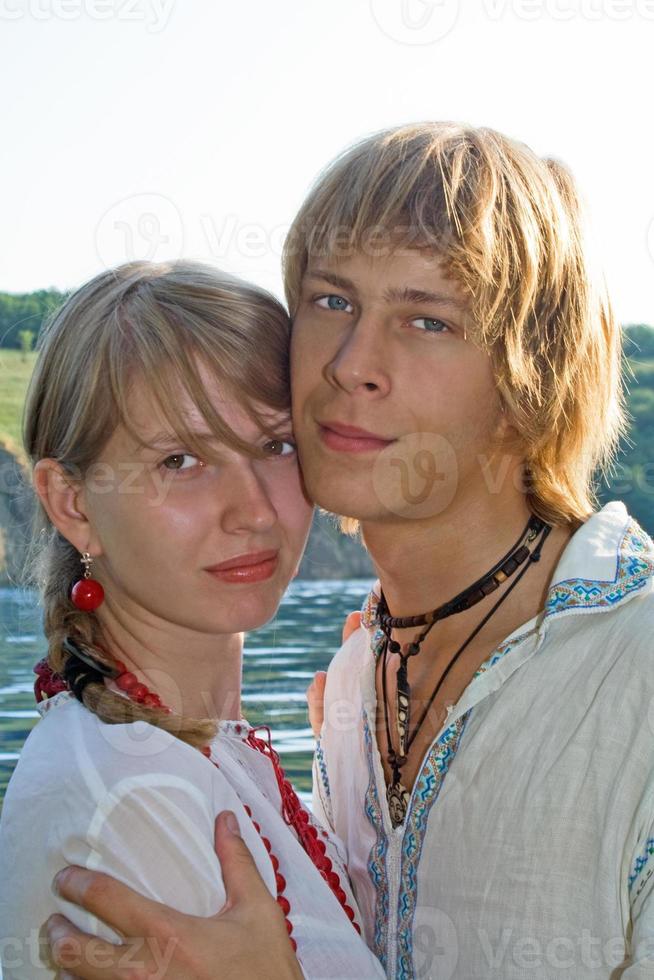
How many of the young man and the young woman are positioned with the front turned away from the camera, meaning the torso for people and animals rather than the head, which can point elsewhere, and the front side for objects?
0

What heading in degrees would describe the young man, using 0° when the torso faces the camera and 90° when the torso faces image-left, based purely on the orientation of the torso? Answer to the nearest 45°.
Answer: approximately 45°

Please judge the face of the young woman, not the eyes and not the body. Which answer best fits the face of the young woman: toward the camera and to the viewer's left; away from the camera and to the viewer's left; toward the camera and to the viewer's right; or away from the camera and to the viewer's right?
toward the camera and to the viewer's right
